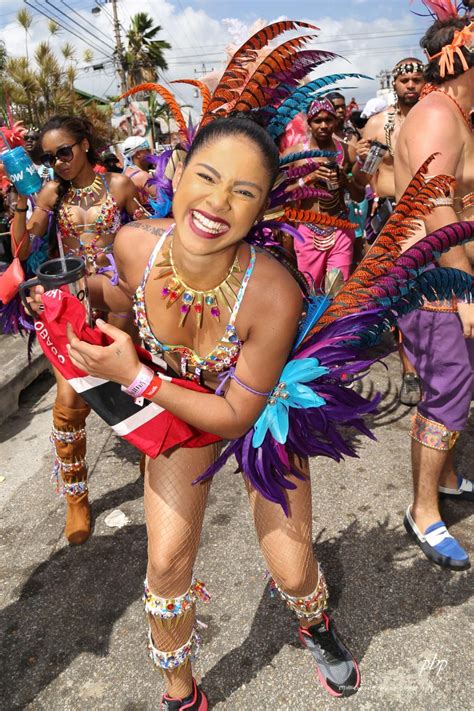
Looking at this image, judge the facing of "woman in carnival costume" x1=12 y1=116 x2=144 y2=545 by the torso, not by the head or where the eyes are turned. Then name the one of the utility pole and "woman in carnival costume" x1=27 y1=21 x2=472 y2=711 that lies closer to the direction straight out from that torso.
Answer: the woman in carnival costume

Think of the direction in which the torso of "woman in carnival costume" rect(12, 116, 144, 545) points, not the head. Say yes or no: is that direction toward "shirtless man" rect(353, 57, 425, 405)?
no

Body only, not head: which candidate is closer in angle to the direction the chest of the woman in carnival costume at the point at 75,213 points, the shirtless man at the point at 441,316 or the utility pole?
the shirtless man

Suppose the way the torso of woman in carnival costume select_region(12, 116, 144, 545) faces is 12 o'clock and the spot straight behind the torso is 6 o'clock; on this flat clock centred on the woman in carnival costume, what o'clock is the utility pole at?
The utility pole is roughly at 6 o'clock from the woman in carnival costume.

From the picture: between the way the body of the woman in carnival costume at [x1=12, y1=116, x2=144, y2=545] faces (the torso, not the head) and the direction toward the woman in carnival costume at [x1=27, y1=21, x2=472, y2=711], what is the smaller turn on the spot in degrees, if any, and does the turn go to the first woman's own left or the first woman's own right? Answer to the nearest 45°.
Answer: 0° — they already face them

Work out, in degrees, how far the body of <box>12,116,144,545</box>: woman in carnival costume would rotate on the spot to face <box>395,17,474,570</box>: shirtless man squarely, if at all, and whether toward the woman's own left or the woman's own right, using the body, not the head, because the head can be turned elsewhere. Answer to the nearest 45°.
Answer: approximately 45° to the woman's own left

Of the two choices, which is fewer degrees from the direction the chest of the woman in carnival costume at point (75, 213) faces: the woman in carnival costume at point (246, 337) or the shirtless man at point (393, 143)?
the woman in carnival costume

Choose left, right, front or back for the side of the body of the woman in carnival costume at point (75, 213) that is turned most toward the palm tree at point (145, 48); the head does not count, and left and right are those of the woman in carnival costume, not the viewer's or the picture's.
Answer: back

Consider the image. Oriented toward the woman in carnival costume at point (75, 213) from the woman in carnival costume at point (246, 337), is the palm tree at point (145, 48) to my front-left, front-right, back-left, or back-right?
front-right

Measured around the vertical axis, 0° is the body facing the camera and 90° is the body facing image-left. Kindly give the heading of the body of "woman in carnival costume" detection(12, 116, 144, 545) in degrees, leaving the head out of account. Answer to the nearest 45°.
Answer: approximately 0°
